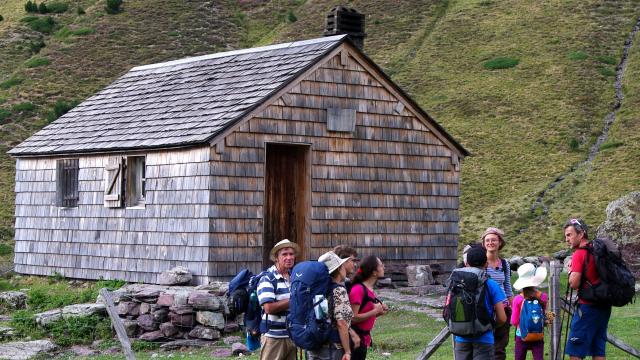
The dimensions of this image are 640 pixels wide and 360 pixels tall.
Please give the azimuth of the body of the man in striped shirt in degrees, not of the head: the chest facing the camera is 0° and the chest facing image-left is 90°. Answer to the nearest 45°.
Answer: approximately 315°

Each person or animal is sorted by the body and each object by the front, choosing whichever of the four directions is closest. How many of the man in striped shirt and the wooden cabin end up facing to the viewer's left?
0

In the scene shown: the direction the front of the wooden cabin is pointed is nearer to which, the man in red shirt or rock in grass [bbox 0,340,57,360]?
the man in red shirt

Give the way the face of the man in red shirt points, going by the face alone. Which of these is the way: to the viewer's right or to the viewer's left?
to the viewer's left

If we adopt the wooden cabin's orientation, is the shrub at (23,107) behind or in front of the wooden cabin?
behind

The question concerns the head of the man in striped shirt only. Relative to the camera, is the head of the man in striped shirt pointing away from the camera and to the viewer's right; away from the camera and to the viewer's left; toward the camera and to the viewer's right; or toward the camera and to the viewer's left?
toward the camera and to the viewer's right

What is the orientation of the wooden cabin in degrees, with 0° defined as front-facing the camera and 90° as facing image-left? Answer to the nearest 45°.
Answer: approximately 315°

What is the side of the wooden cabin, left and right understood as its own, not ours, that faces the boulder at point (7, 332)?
right

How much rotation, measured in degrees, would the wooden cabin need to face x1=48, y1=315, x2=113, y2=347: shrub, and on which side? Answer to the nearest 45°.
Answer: approximately 90° to its right
